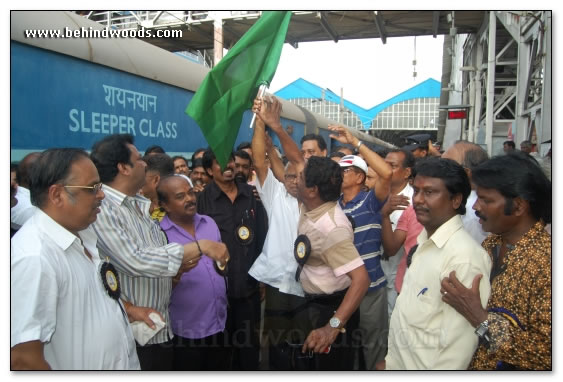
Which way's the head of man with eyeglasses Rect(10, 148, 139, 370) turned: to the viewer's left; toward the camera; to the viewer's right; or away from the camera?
to the viewer's right

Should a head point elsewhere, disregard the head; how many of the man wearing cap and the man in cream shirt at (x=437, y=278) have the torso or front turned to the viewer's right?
0

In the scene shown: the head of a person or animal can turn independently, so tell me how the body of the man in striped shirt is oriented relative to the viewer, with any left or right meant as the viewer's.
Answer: facing to the right of the viewer

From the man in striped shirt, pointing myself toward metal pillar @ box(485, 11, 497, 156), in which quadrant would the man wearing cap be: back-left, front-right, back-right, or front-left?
front-right

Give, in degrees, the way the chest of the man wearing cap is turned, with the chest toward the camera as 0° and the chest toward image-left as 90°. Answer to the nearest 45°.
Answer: approximately 45°

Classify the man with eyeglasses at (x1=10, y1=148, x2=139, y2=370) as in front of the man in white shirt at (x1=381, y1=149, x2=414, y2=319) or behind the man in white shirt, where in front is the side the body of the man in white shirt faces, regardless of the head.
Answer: in front

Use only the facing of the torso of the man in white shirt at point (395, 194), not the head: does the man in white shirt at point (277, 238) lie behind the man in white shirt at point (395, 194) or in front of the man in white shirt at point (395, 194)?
in front

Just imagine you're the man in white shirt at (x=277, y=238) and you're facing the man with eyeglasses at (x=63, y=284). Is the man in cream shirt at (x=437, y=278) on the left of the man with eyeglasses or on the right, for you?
left

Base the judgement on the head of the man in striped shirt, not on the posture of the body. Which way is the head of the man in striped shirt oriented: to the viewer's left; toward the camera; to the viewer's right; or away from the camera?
to the viewer's right

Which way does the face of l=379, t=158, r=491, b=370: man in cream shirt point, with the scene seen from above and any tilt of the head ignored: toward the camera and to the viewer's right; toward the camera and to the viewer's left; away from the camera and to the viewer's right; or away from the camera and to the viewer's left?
toward the camera and to the viewer's left

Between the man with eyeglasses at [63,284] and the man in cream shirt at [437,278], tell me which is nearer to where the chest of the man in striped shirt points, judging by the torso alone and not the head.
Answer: the man in cream shirt
